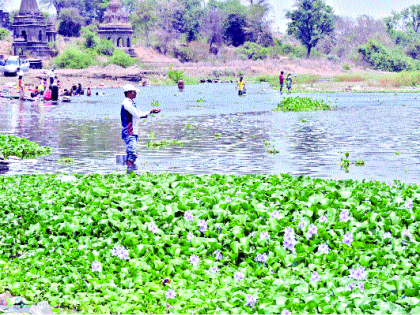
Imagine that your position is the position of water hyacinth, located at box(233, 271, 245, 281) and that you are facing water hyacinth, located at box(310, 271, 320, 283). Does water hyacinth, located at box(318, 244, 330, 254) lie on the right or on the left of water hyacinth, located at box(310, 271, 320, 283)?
left

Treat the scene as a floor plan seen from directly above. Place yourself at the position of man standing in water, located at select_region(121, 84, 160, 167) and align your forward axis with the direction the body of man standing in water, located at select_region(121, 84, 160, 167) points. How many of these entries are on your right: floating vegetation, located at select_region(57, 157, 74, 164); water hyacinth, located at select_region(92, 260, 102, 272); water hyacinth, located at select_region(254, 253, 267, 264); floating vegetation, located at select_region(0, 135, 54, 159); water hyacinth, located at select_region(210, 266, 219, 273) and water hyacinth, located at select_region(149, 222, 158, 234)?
4

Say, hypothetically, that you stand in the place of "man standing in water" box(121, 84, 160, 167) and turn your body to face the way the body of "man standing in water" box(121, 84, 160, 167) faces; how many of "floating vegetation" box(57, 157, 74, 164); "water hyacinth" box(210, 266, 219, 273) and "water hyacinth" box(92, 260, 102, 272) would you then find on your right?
2

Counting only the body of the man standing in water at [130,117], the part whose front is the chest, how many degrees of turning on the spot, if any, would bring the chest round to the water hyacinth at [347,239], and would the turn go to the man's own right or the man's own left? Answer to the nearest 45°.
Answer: approximately 90° to the man's own right

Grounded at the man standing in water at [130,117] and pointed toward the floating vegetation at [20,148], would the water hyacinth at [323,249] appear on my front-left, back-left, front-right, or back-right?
back-left

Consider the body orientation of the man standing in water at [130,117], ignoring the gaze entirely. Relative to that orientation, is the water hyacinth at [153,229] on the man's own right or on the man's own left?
on the man's own right

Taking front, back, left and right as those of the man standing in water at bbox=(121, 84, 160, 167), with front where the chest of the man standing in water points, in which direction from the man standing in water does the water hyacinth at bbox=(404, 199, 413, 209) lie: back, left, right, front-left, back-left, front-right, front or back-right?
front-right

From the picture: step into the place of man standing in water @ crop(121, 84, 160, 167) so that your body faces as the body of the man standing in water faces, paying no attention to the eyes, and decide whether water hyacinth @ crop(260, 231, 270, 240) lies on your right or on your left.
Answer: on your right

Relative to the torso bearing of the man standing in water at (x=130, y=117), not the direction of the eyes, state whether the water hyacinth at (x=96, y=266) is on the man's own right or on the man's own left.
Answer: on the man's own right

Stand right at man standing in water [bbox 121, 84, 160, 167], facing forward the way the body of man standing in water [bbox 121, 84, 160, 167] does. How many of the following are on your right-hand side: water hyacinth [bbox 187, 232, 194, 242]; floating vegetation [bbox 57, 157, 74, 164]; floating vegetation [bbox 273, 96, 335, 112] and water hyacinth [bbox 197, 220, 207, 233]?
2

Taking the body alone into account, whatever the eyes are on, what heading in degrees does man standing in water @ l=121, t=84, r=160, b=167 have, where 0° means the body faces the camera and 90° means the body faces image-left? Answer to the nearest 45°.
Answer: approximately 270°

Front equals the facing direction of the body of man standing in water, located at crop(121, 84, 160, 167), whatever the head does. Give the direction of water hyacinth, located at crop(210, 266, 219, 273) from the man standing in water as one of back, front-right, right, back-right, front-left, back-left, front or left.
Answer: right

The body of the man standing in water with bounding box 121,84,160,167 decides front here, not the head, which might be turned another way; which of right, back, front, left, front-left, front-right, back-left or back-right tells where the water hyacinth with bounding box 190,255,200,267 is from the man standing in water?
right

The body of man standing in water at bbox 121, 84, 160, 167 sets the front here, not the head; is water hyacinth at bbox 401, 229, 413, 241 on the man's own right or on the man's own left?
on the man's own right

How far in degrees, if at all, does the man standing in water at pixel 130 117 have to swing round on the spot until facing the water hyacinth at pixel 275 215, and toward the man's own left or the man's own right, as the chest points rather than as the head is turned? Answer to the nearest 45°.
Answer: approximately 90° to the man's own right

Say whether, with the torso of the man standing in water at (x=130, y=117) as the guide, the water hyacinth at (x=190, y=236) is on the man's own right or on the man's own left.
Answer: on the man's own right
